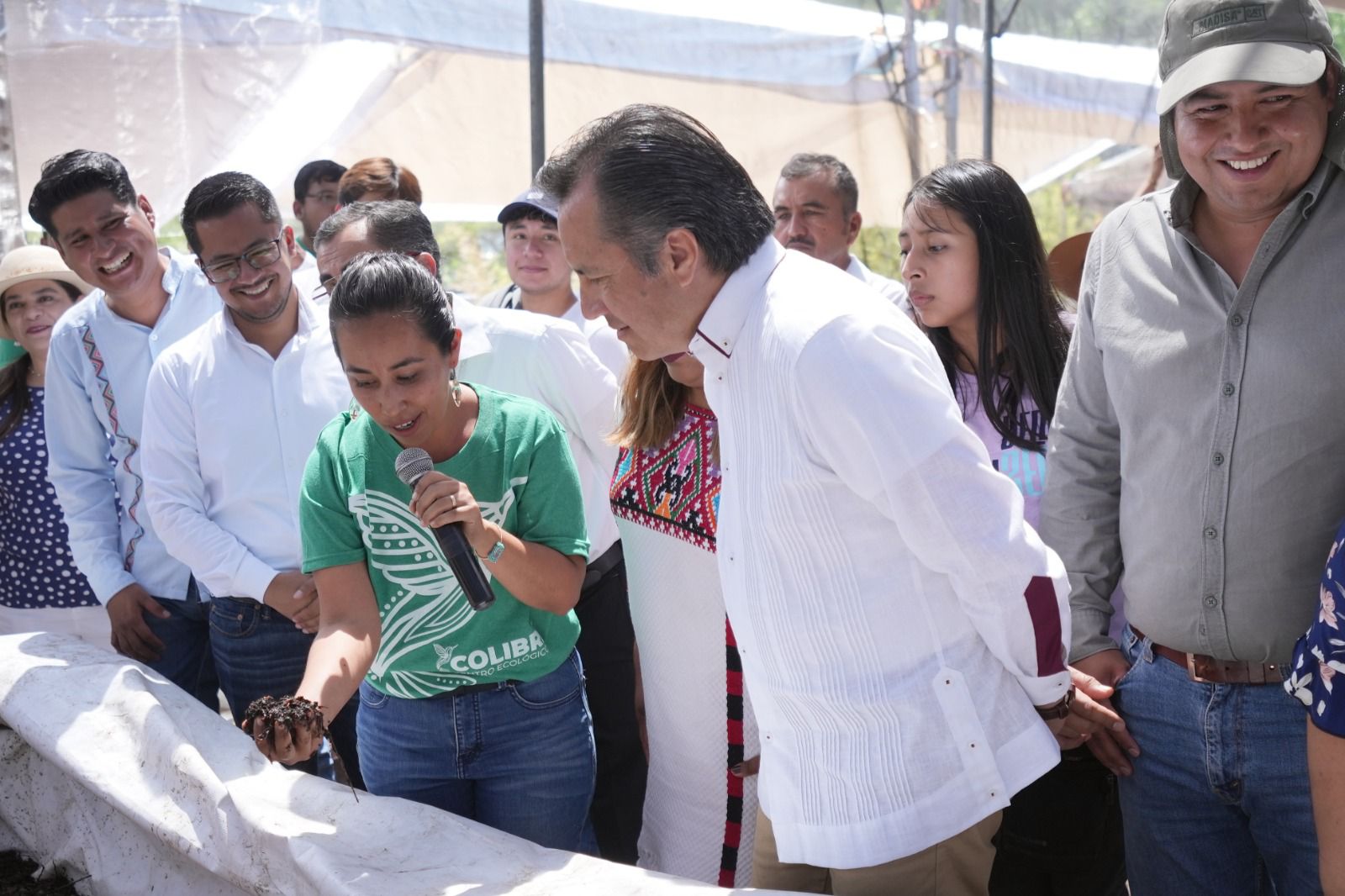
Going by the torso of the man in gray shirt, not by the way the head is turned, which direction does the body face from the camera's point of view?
toward the camera

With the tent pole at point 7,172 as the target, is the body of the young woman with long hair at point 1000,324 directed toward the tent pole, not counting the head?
no

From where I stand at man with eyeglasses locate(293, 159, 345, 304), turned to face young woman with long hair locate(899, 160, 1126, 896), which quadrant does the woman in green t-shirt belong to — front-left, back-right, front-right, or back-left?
front-right

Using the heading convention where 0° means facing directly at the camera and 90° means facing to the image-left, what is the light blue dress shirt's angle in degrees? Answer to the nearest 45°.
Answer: approximately 315°

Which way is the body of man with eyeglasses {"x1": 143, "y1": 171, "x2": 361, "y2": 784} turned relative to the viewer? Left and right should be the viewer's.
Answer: facing the viewer and to the right of the viewer

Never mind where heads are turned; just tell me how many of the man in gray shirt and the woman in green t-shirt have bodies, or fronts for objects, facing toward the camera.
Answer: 2

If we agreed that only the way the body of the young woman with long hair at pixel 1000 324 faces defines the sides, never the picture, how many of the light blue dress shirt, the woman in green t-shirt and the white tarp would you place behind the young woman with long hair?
0

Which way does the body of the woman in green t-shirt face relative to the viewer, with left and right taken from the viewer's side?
facing the viewer

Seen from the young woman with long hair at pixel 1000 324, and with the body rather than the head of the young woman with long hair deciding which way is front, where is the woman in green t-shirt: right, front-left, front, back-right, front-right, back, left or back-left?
front

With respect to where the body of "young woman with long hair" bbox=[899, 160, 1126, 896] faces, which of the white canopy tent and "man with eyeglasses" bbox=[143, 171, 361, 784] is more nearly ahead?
the man with eyeglasses

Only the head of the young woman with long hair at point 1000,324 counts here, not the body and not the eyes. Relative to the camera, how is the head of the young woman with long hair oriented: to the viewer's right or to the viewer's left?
to the viewer's left

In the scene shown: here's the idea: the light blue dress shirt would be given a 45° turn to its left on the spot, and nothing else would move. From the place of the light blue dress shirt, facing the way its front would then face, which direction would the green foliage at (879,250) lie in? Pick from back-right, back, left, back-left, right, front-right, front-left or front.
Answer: front-left

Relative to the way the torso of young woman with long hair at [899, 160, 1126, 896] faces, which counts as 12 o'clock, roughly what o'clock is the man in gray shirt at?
The man in gray shirt is roughly at 10 o'clock from the young woman with long hair.

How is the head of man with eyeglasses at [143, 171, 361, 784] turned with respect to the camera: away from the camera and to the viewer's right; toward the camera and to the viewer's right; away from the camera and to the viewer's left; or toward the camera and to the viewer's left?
toward the camera and to the viewer's right

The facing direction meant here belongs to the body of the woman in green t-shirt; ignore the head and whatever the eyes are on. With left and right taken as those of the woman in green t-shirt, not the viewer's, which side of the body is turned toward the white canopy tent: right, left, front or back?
back

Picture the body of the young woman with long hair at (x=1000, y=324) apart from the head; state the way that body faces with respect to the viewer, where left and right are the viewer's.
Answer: facing the viewer and to the left of the viewer
